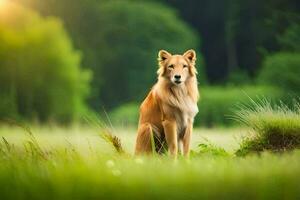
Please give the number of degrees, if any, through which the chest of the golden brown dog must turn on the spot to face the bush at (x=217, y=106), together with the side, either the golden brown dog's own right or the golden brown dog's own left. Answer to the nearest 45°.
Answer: approximately 135° to the golden brown dog's own left

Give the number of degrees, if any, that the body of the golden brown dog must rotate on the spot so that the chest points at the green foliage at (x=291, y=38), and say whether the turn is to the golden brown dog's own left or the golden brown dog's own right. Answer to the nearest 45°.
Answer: approximately 135° to the golden brown dog's own left

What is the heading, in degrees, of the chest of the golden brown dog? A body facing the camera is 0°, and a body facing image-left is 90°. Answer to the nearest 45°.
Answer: approximately 315°

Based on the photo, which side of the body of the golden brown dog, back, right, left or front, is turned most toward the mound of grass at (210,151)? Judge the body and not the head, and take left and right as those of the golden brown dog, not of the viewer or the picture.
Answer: left

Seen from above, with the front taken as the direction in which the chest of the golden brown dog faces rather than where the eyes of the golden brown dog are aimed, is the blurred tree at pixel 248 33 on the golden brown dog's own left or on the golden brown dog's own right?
on the golden brown dog's own left

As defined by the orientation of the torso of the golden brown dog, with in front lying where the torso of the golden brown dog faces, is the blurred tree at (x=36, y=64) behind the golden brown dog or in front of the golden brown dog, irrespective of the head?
behind

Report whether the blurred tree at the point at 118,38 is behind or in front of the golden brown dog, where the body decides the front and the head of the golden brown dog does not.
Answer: behind

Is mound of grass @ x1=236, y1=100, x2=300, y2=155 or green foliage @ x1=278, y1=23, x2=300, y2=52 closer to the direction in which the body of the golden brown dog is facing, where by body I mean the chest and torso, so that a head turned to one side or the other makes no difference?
the mound of grass

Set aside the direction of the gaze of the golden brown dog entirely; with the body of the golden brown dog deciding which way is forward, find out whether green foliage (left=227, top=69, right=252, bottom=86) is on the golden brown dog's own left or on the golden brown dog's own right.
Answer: on the golden brown dog's own left

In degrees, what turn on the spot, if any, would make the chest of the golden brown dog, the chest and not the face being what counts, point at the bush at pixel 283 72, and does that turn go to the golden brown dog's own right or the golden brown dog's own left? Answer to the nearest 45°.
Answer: approximately 135° to the golden brown dog's own left

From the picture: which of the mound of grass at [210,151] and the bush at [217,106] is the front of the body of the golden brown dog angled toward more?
the mound of grass

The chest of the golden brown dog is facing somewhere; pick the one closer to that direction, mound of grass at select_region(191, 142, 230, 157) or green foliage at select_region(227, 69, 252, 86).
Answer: the mound of grass
